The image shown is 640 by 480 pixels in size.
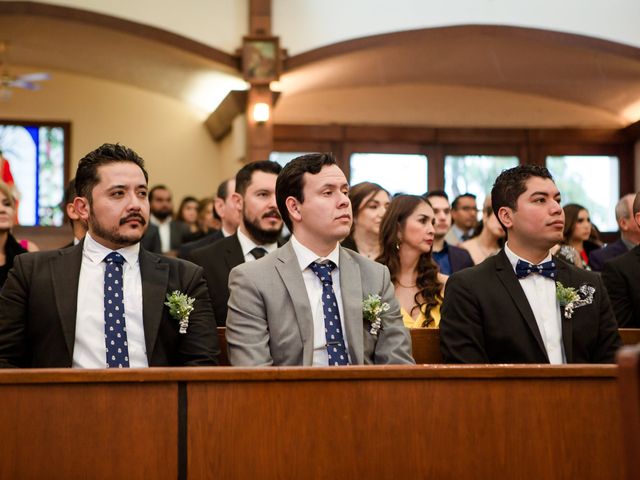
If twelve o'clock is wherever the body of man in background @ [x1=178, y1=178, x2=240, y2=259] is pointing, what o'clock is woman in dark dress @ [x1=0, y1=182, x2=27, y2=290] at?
The woman in dark dress is roughly at 3 o'clock from the man in background.

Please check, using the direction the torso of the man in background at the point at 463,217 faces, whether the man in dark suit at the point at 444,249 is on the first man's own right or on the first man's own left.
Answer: on the first man's own right

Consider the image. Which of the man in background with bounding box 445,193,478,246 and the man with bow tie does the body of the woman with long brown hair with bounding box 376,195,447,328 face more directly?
the man with bow tie

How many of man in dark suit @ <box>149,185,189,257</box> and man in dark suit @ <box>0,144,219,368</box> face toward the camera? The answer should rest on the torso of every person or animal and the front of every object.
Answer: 2

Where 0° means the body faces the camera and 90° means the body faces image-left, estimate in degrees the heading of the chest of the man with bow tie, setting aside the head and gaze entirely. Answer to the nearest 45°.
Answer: approximately 315°

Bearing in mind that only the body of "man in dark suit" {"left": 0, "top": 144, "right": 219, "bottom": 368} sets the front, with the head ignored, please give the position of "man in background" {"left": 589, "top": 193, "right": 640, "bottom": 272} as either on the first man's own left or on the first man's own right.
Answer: on the first man's own left

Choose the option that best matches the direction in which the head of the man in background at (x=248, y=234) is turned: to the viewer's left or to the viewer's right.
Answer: to the viewer's right

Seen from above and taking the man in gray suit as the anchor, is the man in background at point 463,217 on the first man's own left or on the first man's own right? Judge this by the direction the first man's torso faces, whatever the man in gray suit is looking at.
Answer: on the first man's own left

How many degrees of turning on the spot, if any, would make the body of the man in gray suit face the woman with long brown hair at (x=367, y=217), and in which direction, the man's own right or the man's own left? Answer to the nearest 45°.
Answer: approximately 135° to the man's own left

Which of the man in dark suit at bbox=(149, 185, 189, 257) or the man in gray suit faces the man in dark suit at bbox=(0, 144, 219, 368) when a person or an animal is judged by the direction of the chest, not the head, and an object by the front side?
the man in dark suit at bbox=(149, 185, 189, 257)
